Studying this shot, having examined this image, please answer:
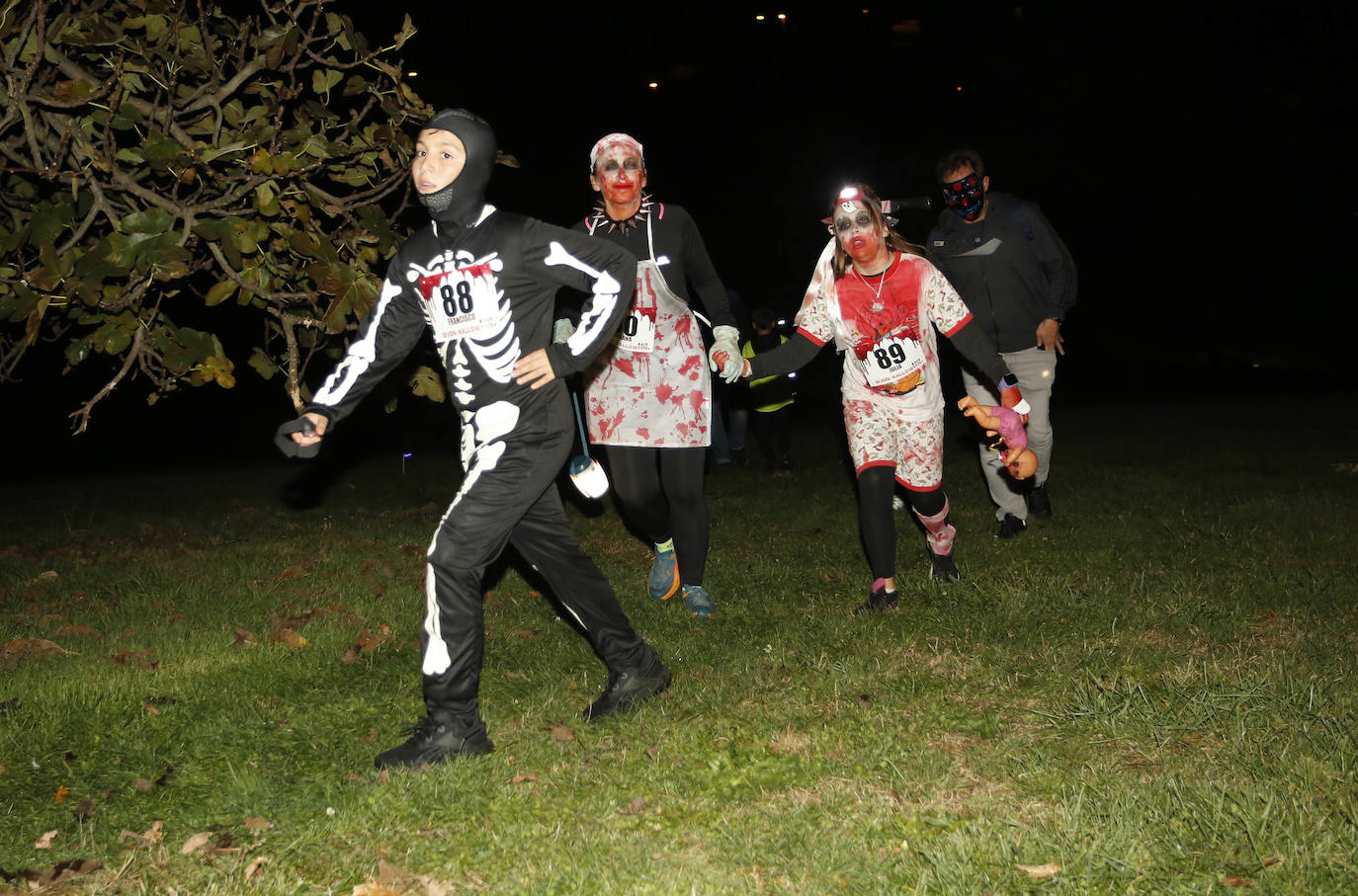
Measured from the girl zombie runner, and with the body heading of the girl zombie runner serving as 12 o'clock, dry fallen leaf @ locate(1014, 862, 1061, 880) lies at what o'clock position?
The dry fallen leaf is roughly at 12 o'clock from the girl zombie runner.

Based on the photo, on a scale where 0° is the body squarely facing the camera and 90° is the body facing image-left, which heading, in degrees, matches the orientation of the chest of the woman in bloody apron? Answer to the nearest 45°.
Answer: approximately 0°

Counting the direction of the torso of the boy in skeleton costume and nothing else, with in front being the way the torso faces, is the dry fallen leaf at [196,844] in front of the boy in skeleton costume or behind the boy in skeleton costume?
in front

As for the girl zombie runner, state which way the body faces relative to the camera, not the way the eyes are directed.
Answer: toward the camera

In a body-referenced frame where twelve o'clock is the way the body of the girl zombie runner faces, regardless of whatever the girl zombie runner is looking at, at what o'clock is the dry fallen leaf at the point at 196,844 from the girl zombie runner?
The dry fallen leaf is roughly at 1 o'clock from the girl zombie runner.

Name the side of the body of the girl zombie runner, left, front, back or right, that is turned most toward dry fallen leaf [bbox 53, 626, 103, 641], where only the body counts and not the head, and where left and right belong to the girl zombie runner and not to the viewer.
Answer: right

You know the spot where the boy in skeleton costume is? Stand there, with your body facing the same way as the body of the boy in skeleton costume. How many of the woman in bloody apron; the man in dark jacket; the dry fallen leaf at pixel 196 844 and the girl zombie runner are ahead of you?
1

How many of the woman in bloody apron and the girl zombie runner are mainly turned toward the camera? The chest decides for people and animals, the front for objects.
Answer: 2

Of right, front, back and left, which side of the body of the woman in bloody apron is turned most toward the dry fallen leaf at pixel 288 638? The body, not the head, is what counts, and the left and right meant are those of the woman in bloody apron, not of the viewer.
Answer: right

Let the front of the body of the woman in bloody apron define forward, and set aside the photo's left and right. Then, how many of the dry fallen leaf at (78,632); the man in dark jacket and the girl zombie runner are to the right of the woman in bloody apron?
1

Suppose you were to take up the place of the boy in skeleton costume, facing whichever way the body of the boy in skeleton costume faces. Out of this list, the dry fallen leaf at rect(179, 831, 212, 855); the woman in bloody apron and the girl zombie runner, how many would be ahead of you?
1

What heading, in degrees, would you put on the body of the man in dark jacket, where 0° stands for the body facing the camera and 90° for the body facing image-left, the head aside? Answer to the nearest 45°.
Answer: approximately 45°

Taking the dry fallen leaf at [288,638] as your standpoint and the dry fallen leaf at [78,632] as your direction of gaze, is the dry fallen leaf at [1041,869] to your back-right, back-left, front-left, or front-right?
back-left
